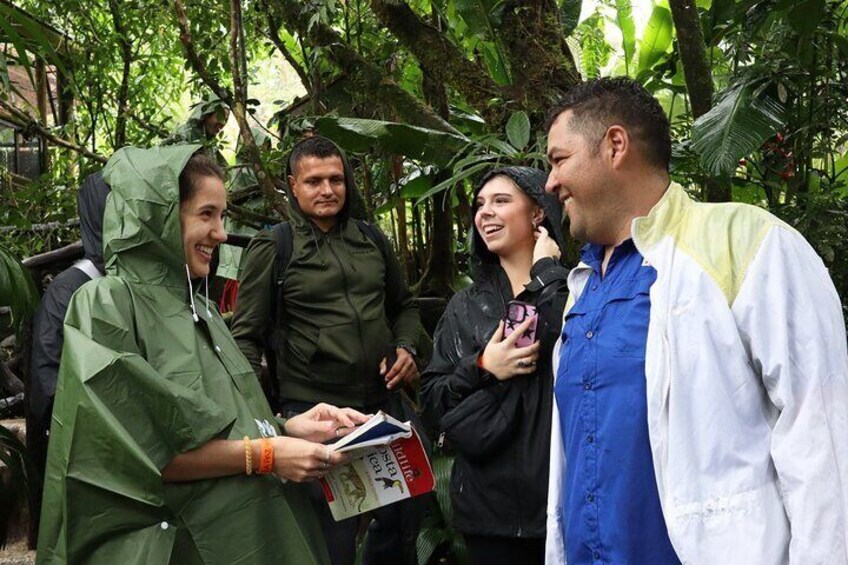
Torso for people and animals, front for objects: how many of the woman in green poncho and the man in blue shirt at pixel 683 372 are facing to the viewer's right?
1

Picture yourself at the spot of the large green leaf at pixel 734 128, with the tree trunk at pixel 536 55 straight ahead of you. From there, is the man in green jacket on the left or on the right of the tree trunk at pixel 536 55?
left

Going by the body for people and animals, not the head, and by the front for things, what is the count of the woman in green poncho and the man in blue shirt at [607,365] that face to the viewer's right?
1

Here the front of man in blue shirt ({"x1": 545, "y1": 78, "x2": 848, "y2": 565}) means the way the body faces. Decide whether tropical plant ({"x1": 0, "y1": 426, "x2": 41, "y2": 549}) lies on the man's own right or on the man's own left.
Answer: on the man's own right

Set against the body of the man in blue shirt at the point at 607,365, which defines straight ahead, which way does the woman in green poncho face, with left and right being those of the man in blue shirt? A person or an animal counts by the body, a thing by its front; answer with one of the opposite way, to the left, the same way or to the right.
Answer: the opposite way

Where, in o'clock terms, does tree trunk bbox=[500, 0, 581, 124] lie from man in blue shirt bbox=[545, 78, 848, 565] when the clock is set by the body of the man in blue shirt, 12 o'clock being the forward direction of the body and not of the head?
The tree trunk is roughly at 4 o'clock from the man in blue shirt.

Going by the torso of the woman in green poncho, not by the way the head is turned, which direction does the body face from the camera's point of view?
to the viewer's right

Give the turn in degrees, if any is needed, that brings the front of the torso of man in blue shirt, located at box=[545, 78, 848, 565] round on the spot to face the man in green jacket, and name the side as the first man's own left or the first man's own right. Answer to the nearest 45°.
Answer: approximately 90° to the first man's own right

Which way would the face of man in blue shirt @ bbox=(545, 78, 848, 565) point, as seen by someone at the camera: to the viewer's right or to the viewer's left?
to the viewer's left

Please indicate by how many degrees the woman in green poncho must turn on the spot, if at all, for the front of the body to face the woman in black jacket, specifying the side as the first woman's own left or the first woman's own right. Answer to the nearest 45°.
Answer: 0° — they already face them

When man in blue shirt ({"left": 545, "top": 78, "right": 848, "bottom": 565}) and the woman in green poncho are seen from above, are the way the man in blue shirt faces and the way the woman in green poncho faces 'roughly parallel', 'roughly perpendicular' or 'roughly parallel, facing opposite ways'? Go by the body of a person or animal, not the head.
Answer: roughly parallel, facing opposite ways
